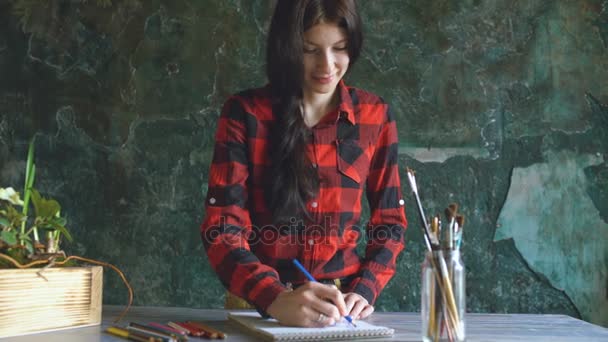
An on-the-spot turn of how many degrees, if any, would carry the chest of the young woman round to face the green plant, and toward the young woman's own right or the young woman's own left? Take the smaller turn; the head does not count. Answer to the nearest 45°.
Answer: approximately 45° to the young woman's own right

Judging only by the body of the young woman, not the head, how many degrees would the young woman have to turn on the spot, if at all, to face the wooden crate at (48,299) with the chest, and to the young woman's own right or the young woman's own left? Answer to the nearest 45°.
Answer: approximately 45° to the young woman's own right

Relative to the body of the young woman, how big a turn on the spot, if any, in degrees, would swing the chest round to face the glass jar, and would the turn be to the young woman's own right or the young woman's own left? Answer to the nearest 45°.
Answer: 0° — they already face it

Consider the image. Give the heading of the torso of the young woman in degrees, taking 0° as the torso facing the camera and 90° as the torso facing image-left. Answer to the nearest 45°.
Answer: approximately 0°
